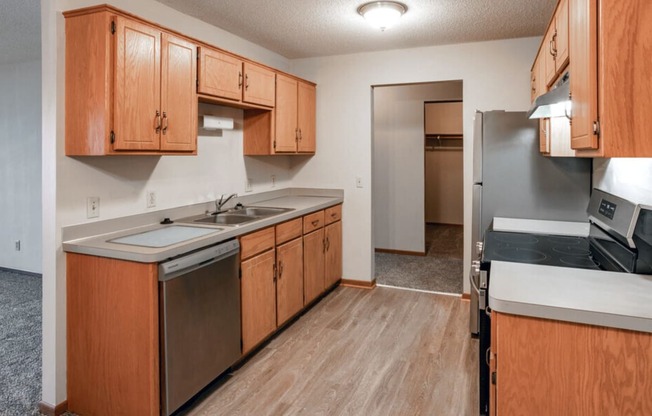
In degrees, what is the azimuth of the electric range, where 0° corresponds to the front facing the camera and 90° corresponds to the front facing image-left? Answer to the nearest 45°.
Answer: approximately 90°

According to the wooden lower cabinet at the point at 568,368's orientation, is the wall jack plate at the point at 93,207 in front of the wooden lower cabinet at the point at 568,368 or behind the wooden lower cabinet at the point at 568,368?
in front

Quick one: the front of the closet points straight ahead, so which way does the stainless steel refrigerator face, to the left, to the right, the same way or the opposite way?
to the right

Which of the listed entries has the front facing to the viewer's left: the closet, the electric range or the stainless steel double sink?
the electric range

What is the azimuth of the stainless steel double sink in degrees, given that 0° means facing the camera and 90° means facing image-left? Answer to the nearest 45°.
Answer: approximately 315°

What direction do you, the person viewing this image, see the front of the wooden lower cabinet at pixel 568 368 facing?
facing to the left of the viewer

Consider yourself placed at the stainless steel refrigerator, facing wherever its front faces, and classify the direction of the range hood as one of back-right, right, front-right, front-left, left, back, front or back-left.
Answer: left

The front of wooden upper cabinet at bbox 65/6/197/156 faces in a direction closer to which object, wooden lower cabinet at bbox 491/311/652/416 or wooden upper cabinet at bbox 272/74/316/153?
the wooden lower cabinet

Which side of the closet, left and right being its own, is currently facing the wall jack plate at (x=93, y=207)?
front

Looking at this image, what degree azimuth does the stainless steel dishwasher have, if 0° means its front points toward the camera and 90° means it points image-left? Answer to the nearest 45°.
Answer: approximately 315°
